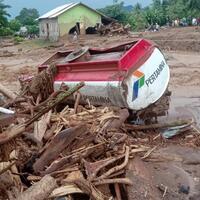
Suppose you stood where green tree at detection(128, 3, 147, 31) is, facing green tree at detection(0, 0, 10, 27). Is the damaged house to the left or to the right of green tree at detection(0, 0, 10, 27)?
left

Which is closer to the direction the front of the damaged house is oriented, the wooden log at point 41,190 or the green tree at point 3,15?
the wooden log

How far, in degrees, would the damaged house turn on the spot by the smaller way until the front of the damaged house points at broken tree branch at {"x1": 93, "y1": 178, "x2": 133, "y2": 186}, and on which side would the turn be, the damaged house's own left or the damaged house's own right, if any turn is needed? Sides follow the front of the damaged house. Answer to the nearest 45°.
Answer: approximately 45° to the damaged house's own right

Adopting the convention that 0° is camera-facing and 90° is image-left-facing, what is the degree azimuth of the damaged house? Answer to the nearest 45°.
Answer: approximately 315°

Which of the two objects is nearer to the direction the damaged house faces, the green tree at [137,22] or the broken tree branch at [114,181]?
the broken tree branch

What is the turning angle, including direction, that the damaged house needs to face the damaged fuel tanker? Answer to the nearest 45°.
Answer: approximately 45° to its right

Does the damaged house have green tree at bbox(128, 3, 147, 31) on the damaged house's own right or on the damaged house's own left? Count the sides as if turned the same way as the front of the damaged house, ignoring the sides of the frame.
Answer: on the damaged house's own left

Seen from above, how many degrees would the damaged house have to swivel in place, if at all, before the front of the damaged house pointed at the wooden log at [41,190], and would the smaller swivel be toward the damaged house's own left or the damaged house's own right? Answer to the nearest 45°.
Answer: approximately 45° to the damaged house's own right

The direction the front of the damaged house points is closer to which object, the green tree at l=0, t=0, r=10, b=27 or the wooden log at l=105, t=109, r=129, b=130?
the wooden log

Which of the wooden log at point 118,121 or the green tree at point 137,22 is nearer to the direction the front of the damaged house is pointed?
the wooden log

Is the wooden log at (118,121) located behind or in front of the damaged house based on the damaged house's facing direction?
in front

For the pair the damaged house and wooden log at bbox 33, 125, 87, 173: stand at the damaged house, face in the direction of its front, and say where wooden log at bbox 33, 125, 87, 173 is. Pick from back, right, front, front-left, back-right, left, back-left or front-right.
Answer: front-right
